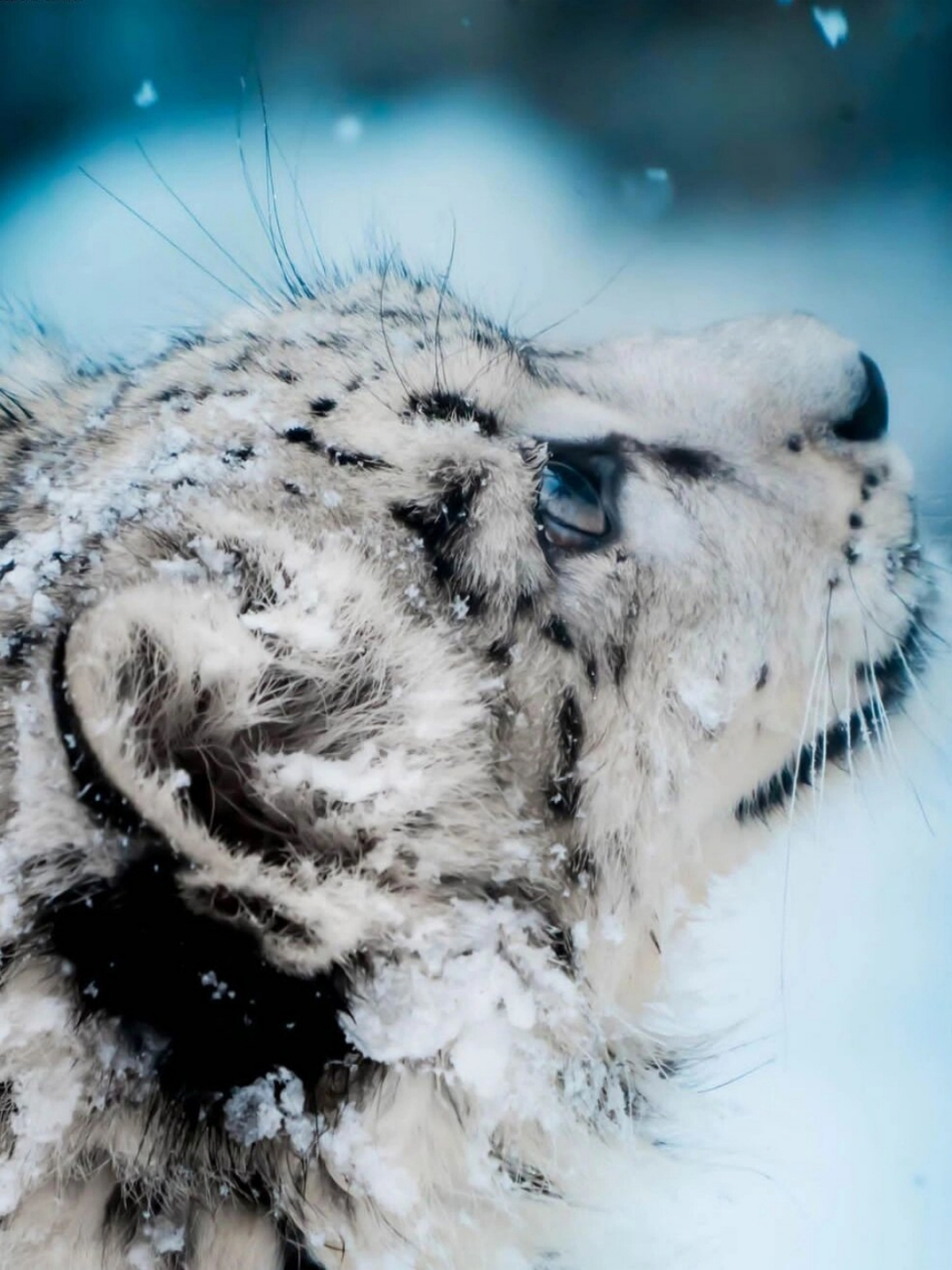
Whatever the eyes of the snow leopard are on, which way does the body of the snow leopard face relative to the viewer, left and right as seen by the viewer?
facing to the right of the viewer
